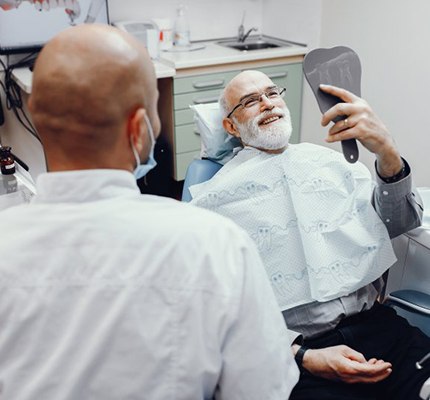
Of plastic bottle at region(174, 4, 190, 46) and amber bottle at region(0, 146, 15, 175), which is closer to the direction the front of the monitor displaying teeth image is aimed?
the amber bottle

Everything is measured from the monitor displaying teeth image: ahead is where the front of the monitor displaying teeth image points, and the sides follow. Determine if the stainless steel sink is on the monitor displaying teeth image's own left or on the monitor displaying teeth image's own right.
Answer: on the monitor displaying teeth image's own left

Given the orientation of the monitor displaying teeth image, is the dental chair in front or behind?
in front
